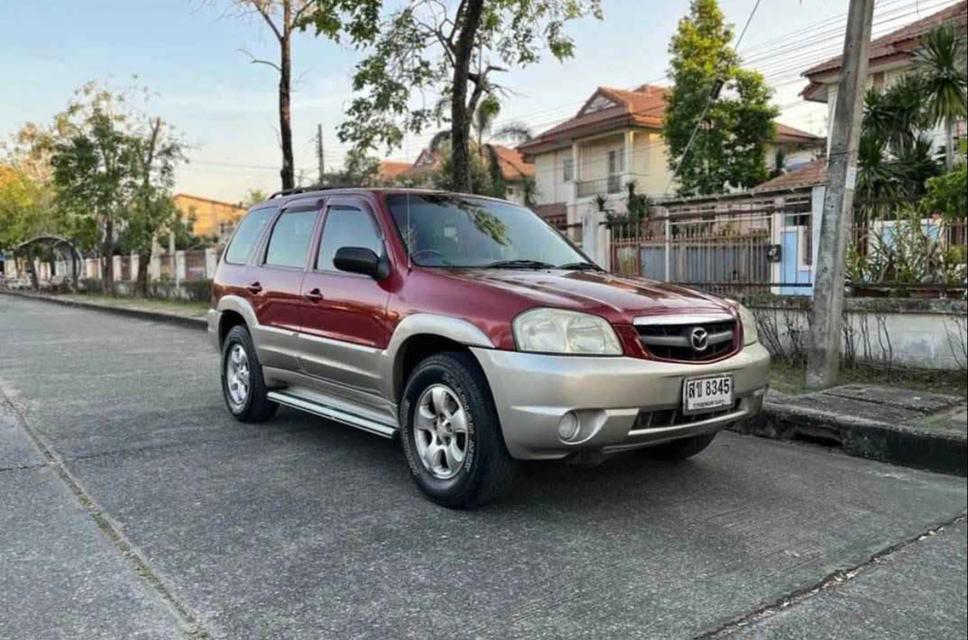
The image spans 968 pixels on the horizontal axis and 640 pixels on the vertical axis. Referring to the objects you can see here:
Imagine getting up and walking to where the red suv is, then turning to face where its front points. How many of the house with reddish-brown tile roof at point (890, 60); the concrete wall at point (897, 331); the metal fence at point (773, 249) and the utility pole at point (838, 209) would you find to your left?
4

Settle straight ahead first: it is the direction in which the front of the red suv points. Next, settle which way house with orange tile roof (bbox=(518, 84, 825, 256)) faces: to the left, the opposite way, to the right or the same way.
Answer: to the right

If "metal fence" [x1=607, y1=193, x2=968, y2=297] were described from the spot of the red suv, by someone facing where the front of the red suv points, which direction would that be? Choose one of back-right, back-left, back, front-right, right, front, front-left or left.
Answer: left

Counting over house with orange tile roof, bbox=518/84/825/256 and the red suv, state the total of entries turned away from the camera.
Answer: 0

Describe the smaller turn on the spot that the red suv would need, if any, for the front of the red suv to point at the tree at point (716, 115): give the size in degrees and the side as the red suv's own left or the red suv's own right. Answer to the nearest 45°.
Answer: approximately 135° to the red suv's own left

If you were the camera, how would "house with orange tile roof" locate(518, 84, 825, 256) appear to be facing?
facing the viewer and to the left of the viewer

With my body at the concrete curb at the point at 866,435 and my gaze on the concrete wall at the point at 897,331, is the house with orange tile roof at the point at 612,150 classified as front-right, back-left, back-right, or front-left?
front-left

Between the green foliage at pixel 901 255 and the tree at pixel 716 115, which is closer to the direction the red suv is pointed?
the green foliage

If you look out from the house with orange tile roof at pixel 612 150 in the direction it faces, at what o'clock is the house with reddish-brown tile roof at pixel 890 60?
the house with reddish-brown tile roof at pixel 890 60 is roughly at 10 o'clock from the house with orange tile roof at pixel 612 150.

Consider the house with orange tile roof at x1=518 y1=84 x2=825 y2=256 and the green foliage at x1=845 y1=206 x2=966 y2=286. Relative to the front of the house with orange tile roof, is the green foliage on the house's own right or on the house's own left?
on the house's own left

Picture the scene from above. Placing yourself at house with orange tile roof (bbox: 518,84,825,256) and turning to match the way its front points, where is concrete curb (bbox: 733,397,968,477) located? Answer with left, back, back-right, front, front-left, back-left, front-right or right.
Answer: front-left

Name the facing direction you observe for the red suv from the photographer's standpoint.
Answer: facing the viewer and to the right of the viewer

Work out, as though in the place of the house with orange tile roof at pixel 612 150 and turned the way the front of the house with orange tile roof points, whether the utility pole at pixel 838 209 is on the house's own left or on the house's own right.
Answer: on the house's own left

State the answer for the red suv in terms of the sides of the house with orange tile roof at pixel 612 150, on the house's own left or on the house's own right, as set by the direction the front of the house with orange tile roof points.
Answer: on the house's own left

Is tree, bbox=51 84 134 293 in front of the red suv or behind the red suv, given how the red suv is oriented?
behind

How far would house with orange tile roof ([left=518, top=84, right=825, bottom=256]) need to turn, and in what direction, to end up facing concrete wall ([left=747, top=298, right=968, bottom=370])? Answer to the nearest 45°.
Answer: approximately 45° to its left

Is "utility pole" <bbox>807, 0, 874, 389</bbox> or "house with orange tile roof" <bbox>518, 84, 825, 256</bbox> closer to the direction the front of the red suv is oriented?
the utility pole
